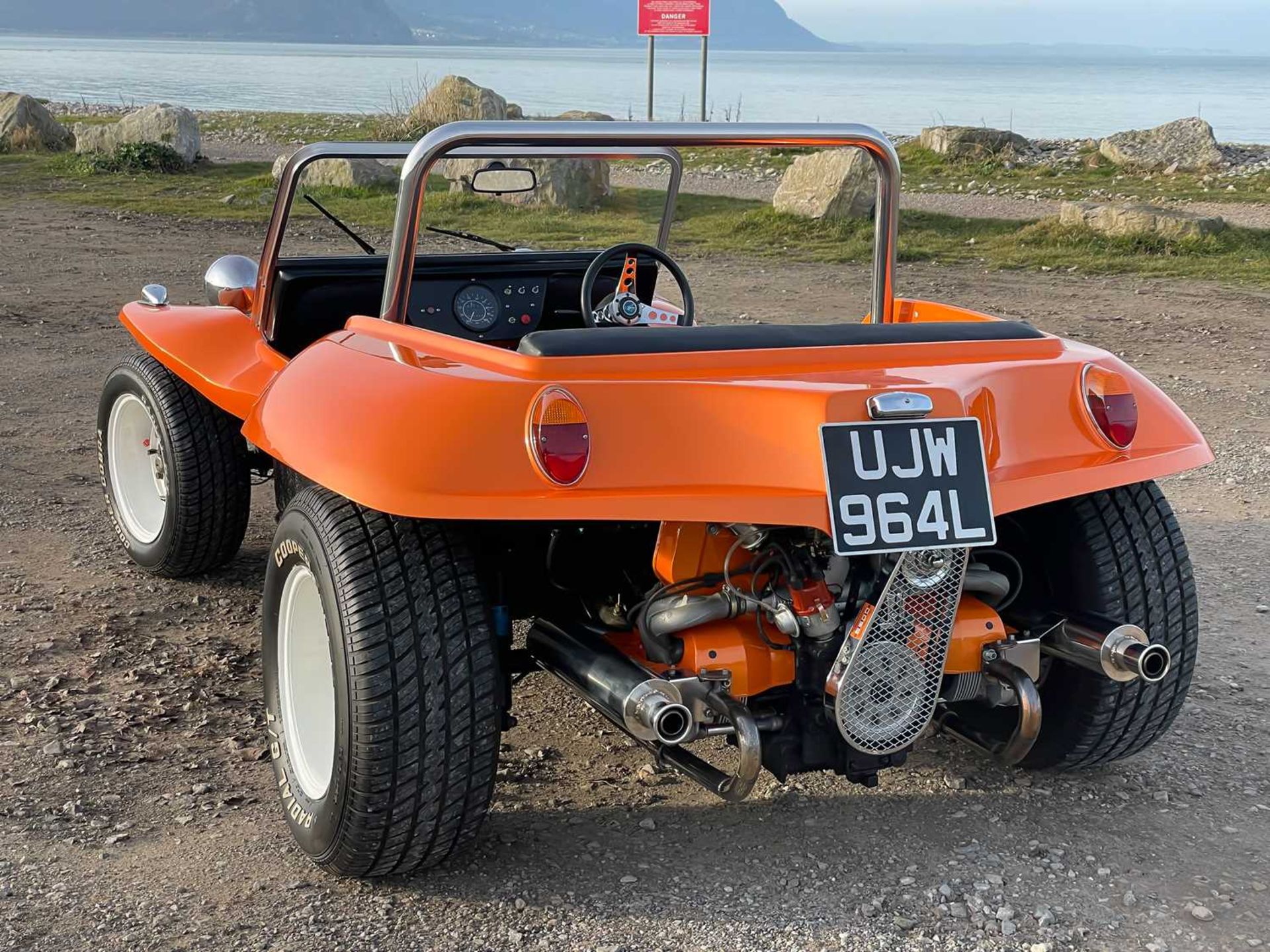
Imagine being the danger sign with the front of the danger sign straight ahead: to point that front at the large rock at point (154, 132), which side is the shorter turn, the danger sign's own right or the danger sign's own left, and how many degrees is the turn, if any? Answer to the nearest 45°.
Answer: approximately 90° to the danger sign's own right

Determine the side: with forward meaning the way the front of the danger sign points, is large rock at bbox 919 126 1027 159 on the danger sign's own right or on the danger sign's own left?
on the danger sign's own left

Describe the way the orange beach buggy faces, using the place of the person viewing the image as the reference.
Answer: facing away from the viewer and to the left of the viewer

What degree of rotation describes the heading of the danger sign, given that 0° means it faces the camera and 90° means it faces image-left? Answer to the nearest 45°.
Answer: approximately 0°

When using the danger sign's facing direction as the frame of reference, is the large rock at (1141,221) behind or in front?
in front

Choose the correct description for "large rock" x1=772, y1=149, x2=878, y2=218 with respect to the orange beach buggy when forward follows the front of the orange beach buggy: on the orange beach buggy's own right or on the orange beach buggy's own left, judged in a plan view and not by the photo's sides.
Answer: on the orange beach buggy's own right

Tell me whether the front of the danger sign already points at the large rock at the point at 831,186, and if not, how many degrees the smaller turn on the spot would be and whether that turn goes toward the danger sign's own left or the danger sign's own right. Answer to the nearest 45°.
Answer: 0° — it already faces it

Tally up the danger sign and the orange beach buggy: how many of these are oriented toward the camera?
1

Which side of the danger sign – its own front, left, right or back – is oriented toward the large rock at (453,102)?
right
